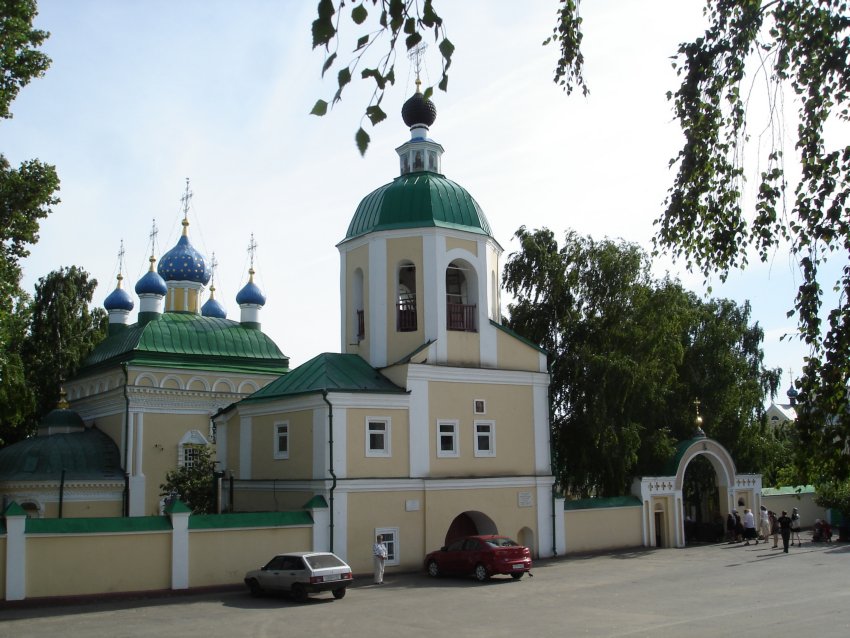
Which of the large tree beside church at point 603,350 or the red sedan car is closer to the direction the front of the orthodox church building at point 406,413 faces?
the red sedan car

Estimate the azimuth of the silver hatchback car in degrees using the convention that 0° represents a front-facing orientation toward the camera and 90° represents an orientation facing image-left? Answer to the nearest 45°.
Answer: approximately 135°

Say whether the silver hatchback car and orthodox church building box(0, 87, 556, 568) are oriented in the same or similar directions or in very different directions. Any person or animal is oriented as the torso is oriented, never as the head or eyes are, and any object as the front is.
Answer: very different directions

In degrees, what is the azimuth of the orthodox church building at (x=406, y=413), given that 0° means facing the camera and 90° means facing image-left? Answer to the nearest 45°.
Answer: approximately 315°

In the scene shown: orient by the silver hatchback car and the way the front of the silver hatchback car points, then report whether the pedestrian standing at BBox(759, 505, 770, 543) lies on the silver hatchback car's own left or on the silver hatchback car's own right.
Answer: on the silver hatchback car's own right

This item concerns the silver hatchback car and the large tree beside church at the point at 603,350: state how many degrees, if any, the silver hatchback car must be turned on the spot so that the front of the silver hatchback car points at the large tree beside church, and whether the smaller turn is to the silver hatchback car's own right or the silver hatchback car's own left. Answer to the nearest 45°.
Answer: approximately 90° to the silver hatchback car's own right

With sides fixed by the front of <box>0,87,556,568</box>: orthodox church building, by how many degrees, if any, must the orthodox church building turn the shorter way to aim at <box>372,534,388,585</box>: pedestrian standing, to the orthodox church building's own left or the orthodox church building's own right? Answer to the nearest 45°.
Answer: approximately 45° to the orthodox church building's own right
